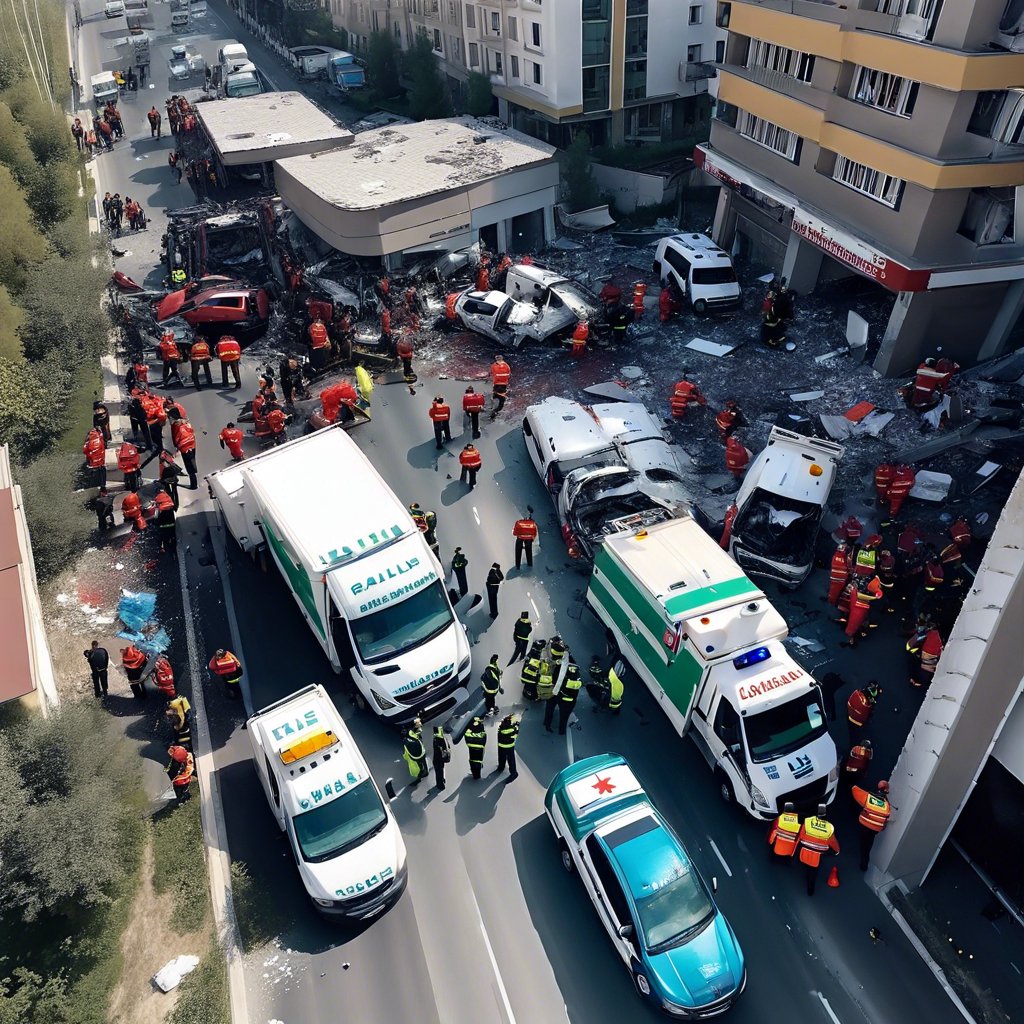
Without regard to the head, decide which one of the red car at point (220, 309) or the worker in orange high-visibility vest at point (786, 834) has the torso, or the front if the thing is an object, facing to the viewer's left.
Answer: the red car

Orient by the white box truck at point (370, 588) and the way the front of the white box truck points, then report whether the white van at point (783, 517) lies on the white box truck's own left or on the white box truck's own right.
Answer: on the white box truck's own left

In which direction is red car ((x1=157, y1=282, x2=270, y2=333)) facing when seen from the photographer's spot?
facing to the left of the viewer

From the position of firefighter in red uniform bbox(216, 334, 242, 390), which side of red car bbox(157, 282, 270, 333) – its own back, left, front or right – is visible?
left

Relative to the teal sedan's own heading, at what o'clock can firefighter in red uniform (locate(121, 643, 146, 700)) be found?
The firefighter in red uniform is roughly at 5 o'clock from the teal sedan.

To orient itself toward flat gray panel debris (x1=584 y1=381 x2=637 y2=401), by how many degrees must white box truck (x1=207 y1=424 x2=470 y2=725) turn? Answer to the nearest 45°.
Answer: approximately 90° to its left

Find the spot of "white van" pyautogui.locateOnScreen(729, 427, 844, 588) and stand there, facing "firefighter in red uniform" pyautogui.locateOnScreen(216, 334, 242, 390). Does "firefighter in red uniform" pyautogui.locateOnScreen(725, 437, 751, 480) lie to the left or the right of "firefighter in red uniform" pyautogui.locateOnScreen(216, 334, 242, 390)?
right

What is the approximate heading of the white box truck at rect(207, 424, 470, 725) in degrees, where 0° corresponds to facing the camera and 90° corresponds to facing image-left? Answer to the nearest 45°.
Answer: approximately 315°

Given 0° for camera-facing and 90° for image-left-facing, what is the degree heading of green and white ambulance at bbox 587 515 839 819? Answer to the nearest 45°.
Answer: approximately 315°

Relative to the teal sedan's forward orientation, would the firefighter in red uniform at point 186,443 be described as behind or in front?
behind

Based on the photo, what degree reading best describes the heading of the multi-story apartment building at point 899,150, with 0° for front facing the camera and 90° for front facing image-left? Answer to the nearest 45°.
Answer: approximately 45°

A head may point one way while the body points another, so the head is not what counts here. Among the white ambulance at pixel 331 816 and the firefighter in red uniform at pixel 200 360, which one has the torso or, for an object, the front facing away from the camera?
the firefighter in red uniform

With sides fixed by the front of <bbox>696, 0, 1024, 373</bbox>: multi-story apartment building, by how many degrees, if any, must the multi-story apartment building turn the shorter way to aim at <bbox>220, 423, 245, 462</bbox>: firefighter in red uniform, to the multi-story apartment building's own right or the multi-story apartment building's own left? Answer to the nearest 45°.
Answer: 0° — it already faces them
